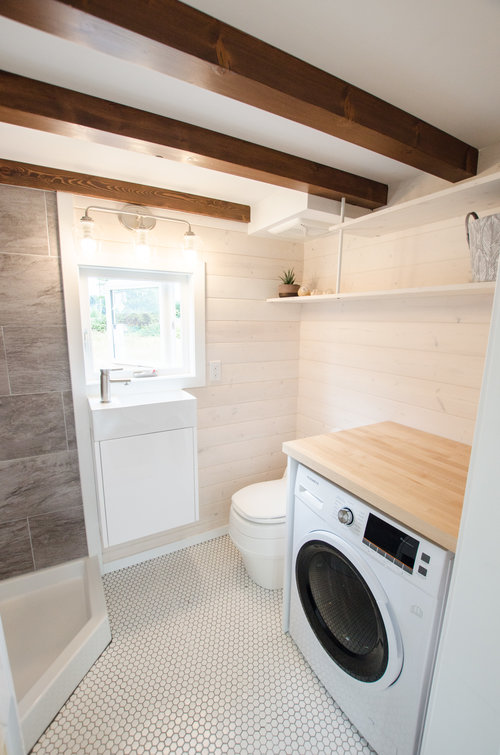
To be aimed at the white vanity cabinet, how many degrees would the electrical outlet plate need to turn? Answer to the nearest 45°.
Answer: approximately 90° to its right

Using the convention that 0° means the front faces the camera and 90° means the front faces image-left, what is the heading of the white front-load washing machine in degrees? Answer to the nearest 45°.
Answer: approximately 45°
